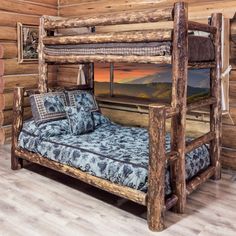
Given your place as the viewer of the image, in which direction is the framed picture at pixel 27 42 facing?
facing the viewer and to the right of the viewer

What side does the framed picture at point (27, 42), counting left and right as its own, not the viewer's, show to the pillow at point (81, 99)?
front

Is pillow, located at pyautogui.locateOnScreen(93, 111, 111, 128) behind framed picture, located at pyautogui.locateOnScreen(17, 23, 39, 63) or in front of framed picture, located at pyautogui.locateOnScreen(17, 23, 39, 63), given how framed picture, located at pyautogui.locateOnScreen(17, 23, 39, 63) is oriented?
in front

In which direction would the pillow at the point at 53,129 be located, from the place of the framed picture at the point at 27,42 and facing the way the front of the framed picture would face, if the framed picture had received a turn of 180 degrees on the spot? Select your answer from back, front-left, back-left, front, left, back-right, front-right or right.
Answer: back-left

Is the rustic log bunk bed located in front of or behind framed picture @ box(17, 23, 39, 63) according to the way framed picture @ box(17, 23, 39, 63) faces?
in front

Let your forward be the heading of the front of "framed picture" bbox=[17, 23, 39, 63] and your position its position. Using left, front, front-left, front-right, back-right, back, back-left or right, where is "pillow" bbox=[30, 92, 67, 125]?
front-right
